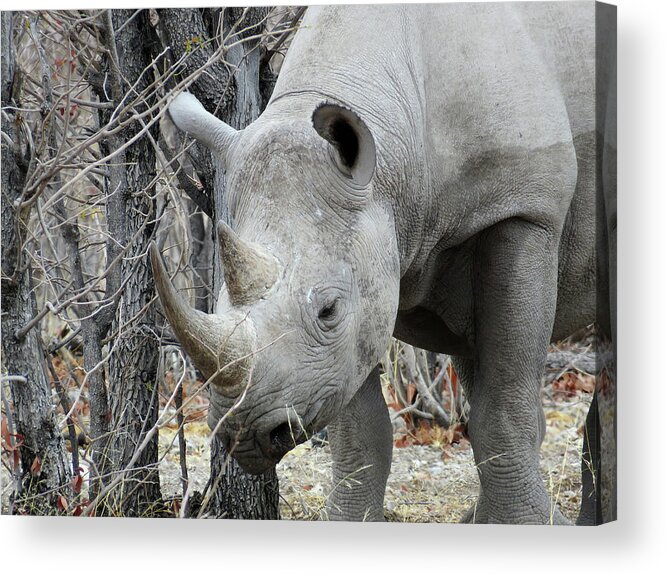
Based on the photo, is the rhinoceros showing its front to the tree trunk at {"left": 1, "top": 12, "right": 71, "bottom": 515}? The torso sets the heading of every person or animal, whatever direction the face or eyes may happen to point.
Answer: no

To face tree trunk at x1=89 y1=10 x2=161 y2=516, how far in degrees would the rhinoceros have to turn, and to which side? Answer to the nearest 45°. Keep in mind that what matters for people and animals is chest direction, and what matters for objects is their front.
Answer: approximately 90° to its right

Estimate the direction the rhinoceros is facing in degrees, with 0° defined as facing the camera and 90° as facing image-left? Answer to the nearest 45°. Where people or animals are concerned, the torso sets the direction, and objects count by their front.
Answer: approximately 45°

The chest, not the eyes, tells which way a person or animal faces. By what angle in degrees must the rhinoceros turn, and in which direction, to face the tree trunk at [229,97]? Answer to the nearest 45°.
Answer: approximately 90° to its right
